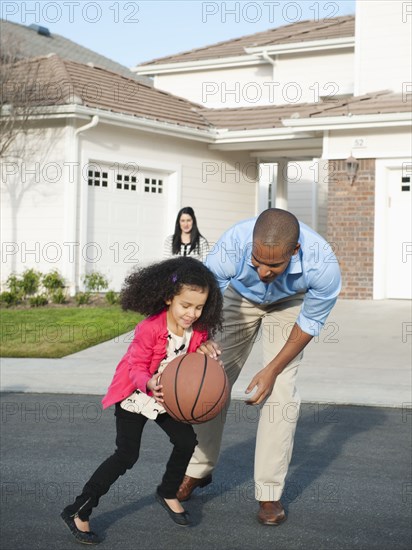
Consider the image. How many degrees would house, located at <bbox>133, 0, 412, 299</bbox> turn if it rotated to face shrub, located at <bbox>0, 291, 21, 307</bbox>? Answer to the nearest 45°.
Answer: approximately 45° to its right

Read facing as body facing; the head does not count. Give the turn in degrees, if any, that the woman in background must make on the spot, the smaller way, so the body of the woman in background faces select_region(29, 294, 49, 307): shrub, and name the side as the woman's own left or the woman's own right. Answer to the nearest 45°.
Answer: approximately 135° to the woman's own right

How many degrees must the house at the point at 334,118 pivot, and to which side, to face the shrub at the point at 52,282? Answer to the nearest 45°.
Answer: approximately 45° to its right

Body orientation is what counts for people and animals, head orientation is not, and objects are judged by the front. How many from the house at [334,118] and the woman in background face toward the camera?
2

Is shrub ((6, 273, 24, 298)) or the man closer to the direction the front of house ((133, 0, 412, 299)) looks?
the man
